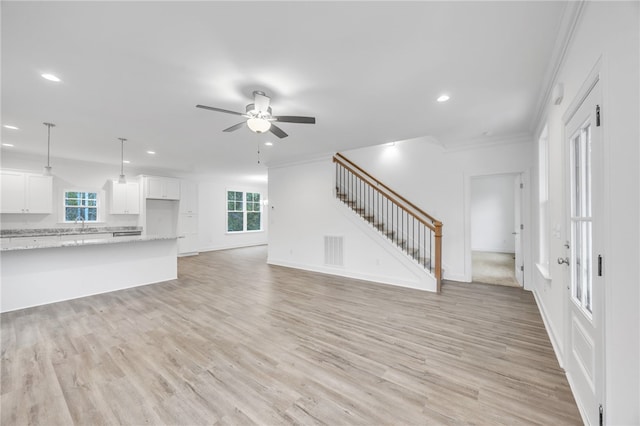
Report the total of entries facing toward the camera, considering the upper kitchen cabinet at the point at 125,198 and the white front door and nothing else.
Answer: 1

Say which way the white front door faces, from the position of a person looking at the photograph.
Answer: facing to the left of the viewer

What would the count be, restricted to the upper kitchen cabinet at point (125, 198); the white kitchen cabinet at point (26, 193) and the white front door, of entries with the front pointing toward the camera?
2

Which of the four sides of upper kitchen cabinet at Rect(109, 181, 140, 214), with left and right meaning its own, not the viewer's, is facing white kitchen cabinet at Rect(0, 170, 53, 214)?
right

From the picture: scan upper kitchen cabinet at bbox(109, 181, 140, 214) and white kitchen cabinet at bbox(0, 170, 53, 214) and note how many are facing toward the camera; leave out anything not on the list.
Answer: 2

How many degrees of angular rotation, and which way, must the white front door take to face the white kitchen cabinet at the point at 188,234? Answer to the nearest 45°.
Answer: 0° — it already faces it

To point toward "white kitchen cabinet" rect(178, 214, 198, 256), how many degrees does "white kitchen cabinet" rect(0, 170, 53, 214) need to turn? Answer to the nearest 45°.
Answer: approximately 90° to its left

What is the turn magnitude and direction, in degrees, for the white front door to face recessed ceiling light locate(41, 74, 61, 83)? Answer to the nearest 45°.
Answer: approximately 45° to its left

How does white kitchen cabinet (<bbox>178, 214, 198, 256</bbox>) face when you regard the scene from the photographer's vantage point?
facing the viewer and to the right of the viewer

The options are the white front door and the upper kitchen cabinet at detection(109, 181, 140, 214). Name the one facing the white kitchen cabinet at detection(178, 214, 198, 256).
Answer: the white front door

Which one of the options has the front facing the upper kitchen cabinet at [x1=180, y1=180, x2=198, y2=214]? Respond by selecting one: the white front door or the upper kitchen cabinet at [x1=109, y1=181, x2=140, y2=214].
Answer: the white front door

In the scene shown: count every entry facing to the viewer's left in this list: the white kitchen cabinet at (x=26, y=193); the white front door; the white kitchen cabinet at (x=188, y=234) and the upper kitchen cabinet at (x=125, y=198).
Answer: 1

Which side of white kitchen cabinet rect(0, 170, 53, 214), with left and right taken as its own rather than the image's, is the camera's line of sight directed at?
front

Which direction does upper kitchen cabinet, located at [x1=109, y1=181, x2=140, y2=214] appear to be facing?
toward the camera

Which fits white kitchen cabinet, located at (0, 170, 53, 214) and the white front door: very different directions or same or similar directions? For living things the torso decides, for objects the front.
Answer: very different directions
